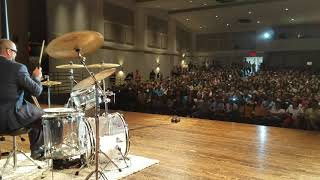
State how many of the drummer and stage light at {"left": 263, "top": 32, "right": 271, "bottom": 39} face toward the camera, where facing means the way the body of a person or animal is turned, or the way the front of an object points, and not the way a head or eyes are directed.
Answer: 1

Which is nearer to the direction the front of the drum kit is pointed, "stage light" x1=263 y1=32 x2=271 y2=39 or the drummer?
the stage light

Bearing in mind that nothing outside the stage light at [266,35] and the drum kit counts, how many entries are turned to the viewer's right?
1

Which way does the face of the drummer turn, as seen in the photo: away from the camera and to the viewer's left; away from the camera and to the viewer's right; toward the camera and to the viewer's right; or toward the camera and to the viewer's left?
away from the camera and to the viewer's right

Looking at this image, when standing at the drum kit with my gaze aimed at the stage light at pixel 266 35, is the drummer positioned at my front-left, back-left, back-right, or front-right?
back-left

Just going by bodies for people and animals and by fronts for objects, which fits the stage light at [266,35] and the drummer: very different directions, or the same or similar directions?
very different directions

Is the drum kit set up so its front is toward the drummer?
no

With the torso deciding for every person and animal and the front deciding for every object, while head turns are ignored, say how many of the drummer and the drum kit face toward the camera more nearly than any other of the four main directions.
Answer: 0

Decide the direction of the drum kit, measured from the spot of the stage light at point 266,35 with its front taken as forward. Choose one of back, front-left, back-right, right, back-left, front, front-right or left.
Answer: front

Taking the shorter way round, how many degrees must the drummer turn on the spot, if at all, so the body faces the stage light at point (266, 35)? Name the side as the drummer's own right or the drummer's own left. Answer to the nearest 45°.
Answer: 0° — they already face it

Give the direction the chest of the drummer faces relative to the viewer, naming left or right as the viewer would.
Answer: facing away from the viewer and to the right of the viewer

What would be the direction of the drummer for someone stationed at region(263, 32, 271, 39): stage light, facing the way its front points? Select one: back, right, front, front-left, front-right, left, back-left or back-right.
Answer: front

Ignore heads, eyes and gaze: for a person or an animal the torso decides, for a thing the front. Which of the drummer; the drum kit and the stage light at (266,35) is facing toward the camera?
the stage light

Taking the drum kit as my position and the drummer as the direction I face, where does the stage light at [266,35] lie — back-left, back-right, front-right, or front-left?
back-right

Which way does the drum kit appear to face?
to the viewer's right

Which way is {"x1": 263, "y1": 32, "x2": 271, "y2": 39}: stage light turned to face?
toward the camera
